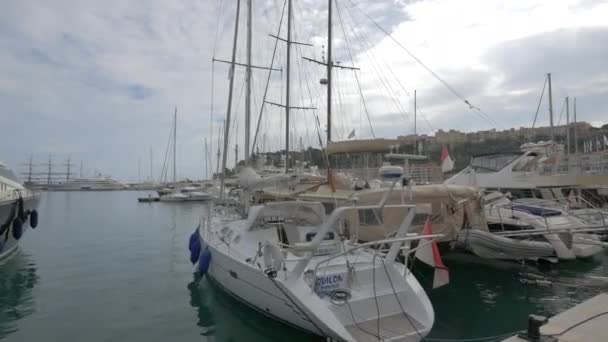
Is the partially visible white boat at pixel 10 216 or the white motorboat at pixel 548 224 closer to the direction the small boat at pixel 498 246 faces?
the partially visible white boat

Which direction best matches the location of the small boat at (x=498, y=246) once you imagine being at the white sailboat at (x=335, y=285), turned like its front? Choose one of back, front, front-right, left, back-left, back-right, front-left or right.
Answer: right

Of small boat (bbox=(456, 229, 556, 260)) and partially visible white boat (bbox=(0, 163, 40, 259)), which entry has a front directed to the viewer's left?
small boat (bbox=(456, 229, 556, 260))

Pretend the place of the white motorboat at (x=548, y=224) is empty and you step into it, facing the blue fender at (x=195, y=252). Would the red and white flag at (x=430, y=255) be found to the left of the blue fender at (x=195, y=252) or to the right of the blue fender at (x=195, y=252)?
left

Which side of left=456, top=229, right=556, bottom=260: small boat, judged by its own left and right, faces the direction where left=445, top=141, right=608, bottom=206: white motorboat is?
right

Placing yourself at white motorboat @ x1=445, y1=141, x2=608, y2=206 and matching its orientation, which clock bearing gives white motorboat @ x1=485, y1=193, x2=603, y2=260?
white motorboat @ x1=485, y1=193, x2=603, y2=260 is roughly at 9 o'clock from white motorboat @ x1=445, y1=141, x2=608, y2=206.

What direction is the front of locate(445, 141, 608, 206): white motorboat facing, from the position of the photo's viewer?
facing to the left of the viewer

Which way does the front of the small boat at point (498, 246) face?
to the viewer's left
